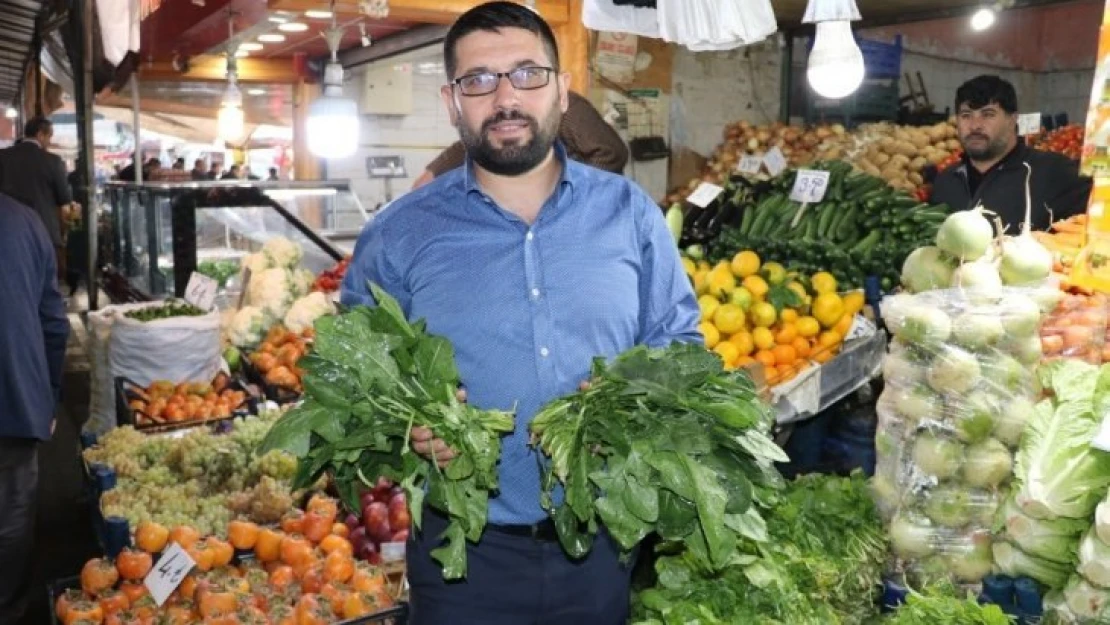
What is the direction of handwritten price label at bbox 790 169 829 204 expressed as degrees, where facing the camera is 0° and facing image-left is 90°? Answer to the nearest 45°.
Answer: approximately 0°

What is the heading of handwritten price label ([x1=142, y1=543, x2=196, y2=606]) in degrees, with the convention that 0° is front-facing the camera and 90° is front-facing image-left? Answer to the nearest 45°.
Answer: approximately 0°

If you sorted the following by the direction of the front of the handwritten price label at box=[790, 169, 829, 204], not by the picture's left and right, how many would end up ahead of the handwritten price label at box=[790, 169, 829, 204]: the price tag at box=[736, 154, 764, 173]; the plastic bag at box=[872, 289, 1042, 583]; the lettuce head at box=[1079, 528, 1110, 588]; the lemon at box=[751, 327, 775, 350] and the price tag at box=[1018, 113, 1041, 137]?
3

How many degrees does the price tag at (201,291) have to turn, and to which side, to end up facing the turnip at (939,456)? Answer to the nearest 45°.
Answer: approximately 45° to its left
